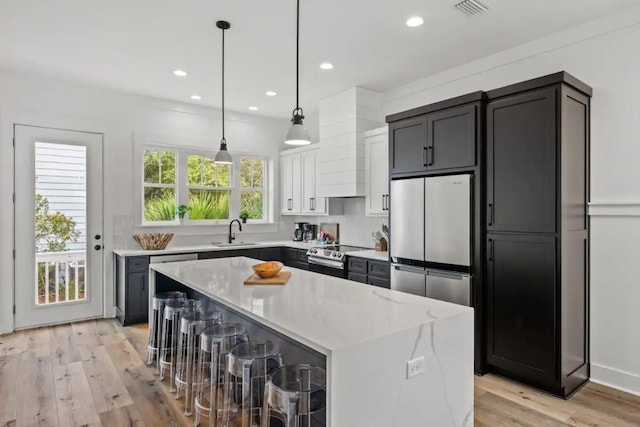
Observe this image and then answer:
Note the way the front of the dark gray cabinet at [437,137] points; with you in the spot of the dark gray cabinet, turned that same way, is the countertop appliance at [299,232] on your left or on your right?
on your right

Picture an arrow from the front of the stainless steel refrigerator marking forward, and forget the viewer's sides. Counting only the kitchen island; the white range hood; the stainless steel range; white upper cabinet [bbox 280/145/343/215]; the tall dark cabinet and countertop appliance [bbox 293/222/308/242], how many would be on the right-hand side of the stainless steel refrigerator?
4

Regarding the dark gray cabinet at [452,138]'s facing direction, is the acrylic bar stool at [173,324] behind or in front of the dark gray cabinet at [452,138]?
in front

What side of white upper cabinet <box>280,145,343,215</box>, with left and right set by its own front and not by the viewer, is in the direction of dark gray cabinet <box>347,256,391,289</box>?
left

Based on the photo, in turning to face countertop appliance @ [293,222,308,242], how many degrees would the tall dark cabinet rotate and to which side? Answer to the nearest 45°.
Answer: approximately 90° to its right

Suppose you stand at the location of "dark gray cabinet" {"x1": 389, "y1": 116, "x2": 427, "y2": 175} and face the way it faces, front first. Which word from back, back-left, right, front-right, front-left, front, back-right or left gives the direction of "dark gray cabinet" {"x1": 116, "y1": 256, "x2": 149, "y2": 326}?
front-right

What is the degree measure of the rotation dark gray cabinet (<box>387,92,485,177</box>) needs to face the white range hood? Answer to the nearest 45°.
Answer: approximately 90° to its right

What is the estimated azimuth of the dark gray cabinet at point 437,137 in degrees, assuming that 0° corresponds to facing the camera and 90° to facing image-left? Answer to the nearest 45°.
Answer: approximately 45°
